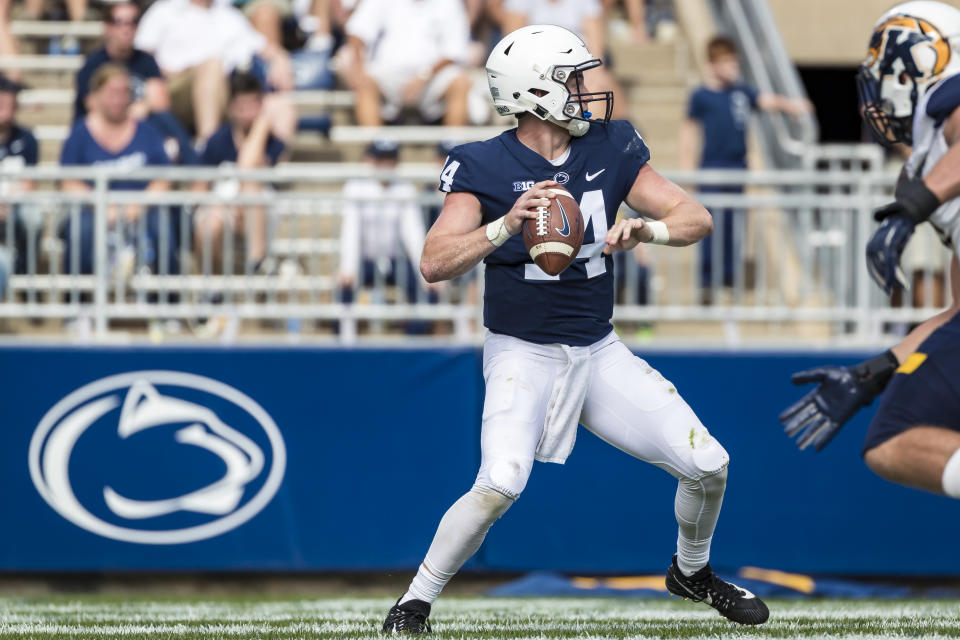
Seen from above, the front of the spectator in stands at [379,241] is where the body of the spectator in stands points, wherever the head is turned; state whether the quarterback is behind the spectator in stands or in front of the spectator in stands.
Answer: in front

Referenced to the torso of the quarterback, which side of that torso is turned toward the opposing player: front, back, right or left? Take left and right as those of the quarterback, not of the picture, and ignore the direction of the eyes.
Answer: left

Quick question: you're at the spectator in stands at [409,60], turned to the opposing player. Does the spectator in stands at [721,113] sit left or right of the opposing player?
left

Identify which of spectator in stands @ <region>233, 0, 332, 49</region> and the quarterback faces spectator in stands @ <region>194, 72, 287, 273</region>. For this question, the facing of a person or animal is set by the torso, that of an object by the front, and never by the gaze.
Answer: spectator in stands @ <region>233, 0, 332, 49</region>

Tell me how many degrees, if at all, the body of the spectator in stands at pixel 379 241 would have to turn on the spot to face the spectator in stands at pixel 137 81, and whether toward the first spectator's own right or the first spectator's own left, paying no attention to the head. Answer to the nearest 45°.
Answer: approximately 135° to the first spectator's own right

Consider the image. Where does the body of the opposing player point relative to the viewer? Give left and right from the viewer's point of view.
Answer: facing to the left of the viewer

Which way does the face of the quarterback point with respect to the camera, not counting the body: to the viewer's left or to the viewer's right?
to the viewer's right
